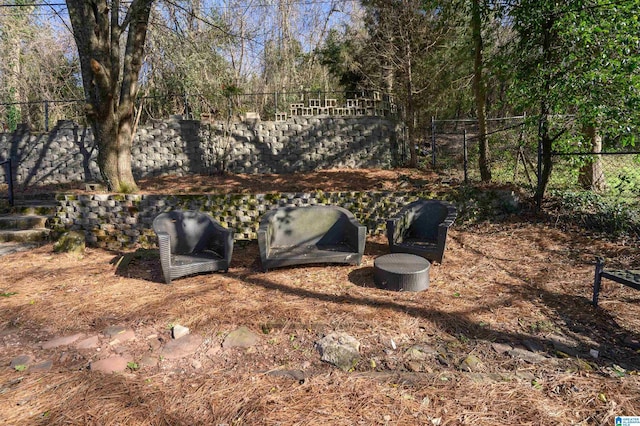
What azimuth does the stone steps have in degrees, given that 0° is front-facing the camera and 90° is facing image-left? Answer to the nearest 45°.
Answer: approximately 0°

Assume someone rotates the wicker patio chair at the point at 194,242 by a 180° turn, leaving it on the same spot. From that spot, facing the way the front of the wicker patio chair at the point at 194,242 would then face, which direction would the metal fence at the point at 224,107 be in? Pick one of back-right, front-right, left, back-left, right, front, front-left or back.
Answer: front-right

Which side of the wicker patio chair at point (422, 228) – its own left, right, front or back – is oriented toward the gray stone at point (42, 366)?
front

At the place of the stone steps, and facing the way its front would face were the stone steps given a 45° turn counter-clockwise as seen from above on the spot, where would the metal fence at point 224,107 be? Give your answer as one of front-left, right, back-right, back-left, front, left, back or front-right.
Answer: left

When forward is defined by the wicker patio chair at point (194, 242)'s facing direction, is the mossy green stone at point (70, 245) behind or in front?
behind

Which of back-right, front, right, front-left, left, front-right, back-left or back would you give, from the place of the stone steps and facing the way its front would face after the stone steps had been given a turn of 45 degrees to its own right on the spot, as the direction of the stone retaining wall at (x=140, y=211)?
left

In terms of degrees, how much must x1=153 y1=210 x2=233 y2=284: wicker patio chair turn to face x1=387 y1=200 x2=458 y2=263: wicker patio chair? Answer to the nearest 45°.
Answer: approximately 45° to its left

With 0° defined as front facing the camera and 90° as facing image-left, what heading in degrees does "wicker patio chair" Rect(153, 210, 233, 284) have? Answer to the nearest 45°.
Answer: approximately 315°

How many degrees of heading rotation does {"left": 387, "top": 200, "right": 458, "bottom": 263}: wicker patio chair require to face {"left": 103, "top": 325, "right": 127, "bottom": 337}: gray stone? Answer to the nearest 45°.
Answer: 0° — it already faces it

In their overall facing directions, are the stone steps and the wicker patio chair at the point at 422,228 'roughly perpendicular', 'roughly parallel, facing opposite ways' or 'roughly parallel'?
roughly perpendicular

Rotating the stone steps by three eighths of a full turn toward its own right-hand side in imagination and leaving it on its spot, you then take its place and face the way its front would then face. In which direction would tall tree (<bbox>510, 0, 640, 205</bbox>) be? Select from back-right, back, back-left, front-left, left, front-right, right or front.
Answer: back

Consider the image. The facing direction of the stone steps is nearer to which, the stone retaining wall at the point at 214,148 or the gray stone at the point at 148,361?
the gray stone

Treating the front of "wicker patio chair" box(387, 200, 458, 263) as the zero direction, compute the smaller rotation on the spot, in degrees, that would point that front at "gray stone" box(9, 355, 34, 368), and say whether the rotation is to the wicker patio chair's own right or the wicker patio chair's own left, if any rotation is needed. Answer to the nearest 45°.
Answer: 0° — it already faces it

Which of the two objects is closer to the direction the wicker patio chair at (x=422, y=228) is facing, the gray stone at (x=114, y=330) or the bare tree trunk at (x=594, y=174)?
the gray stone

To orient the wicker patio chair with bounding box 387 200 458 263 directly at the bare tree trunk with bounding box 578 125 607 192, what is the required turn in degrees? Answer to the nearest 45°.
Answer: approximately 180°
